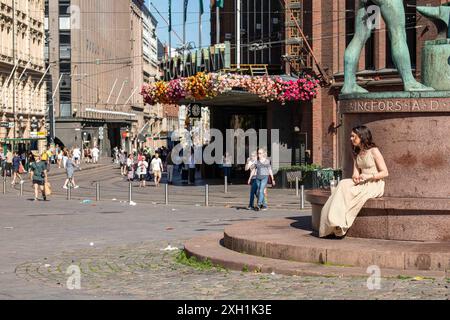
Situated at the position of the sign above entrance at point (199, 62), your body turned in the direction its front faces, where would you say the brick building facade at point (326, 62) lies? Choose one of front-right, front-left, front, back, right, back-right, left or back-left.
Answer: back-left

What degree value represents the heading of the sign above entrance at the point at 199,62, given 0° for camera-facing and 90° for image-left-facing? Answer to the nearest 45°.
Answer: approximately 45°

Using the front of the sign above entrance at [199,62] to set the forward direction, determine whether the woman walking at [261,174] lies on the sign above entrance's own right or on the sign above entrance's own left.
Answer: on the sign above entrance's own left
